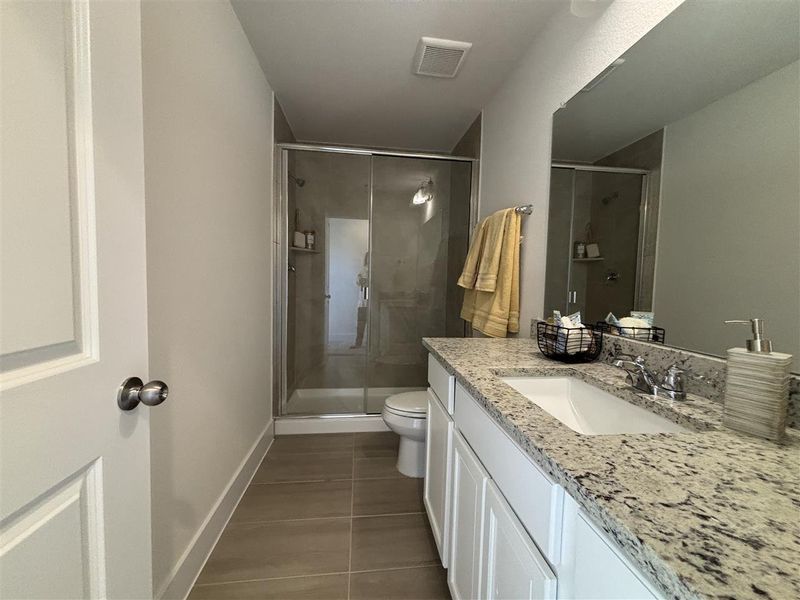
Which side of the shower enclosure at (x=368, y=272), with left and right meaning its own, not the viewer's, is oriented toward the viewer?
front

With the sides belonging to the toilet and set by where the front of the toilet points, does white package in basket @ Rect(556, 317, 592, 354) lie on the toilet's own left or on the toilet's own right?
on the toilet's own left

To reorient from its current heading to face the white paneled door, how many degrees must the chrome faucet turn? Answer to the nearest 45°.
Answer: approximately 45° to its left

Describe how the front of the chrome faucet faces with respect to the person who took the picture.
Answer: facing to the left of the viewer

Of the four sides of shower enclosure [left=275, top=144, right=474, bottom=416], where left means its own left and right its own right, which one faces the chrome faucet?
front

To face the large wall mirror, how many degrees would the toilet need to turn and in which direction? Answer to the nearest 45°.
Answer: approximately 135° to its left

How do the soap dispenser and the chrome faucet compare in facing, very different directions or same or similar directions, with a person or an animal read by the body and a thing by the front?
same or similar directions

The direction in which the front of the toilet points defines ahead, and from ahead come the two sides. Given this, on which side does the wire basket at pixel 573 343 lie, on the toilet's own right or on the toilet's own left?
on the toilet's own left

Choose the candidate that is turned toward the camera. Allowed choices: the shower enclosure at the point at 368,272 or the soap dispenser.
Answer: the shower enclosure

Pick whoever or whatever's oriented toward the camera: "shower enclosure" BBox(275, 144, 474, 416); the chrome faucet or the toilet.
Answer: the shower enclosure

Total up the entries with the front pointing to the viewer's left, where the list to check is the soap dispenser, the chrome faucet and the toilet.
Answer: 3

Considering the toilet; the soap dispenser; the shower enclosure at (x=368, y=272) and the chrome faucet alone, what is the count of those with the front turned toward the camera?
1

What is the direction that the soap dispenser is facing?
to the viewer's left

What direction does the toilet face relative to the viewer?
to the viewer's left
